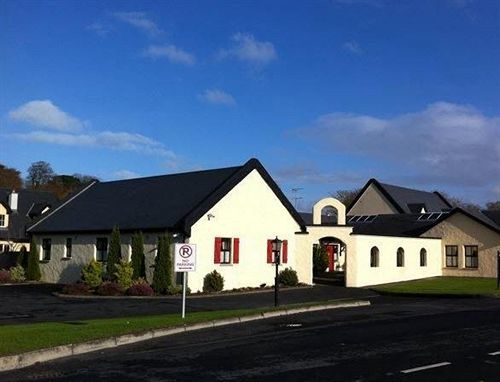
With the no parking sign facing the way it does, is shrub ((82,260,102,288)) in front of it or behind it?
behind

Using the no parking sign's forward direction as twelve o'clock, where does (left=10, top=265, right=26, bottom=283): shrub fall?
The shrub is roughly at 5 o'clock from the no parking sign.

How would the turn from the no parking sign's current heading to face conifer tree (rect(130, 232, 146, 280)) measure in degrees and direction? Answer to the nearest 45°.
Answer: approximately 180°

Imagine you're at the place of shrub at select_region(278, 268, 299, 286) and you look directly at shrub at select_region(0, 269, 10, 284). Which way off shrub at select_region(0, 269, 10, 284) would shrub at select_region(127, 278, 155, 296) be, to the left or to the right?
left

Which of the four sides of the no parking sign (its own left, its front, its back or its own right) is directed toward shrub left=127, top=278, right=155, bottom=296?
back

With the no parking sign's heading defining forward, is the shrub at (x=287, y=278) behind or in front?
behind

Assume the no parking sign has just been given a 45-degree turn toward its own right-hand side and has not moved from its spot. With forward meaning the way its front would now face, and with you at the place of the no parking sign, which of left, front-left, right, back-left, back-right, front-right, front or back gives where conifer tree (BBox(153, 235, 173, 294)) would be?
back-right

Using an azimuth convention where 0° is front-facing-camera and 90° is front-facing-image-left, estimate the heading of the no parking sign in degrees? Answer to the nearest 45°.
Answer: approximately 0°

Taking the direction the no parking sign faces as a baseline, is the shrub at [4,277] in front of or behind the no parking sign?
behind

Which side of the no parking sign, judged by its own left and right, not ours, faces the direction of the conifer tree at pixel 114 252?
back
